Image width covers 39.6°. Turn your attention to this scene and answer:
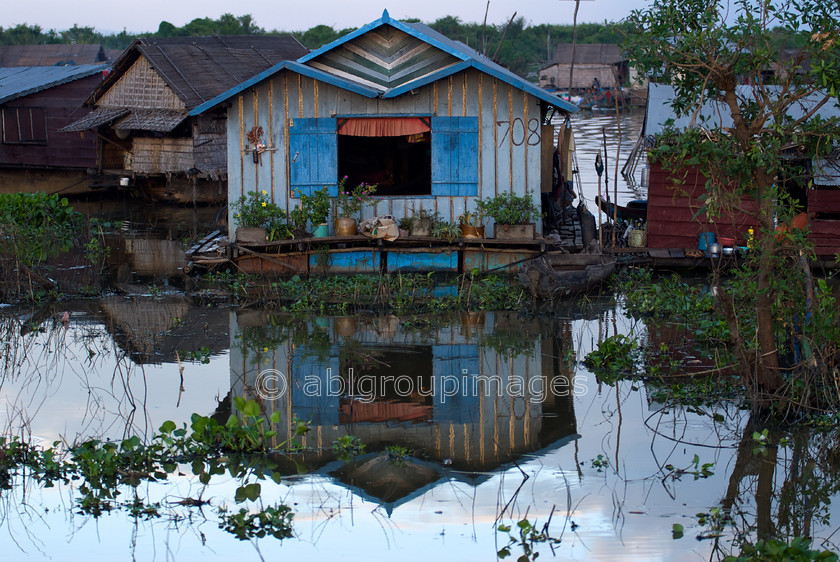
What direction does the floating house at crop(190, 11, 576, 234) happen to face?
toward the camera

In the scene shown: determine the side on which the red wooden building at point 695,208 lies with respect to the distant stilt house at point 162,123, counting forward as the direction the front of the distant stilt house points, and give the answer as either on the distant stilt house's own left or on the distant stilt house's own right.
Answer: on the distant stilt house's own left

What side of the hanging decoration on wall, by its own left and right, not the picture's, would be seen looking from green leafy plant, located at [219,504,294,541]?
front

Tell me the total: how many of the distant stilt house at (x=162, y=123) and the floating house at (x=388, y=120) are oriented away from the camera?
0

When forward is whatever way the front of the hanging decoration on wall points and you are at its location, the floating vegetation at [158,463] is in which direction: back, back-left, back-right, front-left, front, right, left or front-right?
front

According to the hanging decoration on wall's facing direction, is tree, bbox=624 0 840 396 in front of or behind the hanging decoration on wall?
in front

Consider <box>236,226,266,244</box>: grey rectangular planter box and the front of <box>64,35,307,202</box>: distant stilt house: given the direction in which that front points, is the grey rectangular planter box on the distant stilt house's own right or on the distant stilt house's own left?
on the distant stilt house's own left

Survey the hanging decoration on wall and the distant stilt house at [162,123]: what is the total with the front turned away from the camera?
0

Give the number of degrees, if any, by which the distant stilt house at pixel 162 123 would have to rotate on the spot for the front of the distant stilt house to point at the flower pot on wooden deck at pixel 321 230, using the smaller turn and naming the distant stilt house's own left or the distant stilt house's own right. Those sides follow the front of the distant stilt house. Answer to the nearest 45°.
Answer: approximately 45° to the distant stilt house's own left

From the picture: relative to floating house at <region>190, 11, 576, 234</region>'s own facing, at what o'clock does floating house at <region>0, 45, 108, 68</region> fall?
floating house at <region>0, 45, 108, 68</region> is roughly at 5 o'clock from floating house at <region>190, 11, 576, 234</region>.

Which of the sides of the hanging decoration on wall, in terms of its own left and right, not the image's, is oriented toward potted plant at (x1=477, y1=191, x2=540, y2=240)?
left

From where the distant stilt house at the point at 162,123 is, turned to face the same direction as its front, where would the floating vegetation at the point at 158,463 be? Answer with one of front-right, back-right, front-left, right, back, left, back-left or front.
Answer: front-left
